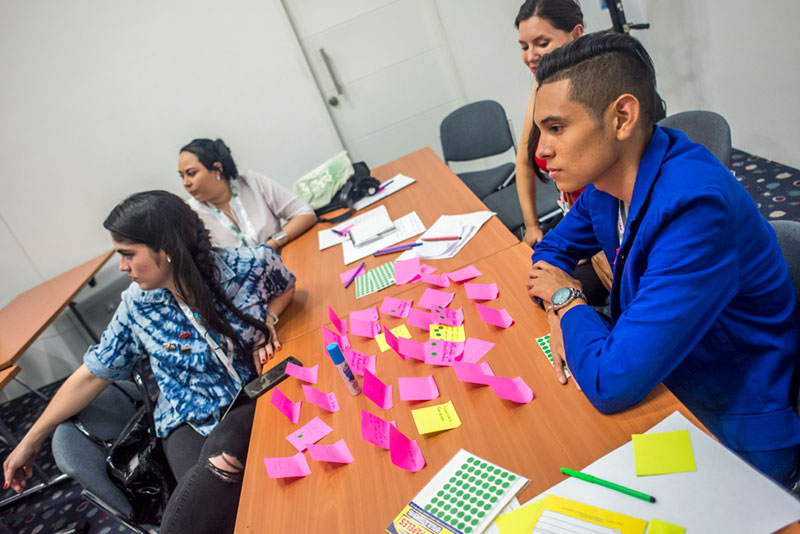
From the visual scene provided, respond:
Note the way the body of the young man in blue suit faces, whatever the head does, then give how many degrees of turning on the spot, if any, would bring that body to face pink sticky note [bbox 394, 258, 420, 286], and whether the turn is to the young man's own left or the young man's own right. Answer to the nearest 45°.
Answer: approximately 45° to the young man's own right

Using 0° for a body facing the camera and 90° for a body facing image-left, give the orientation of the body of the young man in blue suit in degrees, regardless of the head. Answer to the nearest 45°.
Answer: approximately 90°

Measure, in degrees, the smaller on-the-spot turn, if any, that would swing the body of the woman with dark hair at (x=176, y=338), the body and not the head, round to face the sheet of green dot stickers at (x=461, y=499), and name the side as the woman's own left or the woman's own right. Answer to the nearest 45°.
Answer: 0° — they already face it

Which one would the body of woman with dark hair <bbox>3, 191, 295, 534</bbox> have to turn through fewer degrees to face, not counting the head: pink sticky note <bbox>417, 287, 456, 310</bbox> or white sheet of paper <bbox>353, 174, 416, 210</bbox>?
the pink sticky note

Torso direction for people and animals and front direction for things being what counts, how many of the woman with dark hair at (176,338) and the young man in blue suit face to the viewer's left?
1
